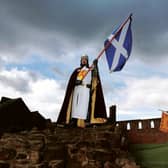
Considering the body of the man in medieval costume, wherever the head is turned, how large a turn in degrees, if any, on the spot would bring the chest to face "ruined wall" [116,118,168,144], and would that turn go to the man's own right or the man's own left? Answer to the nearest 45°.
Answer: approximately 90° to the man's own left

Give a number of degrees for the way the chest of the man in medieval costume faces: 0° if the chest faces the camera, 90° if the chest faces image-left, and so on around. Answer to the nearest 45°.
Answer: approximately 0°
